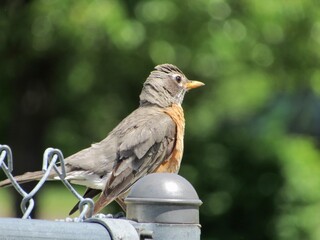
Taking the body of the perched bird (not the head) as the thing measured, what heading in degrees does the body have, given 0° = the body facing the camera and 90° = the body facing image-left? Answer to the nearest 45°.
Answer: approximately 270°
